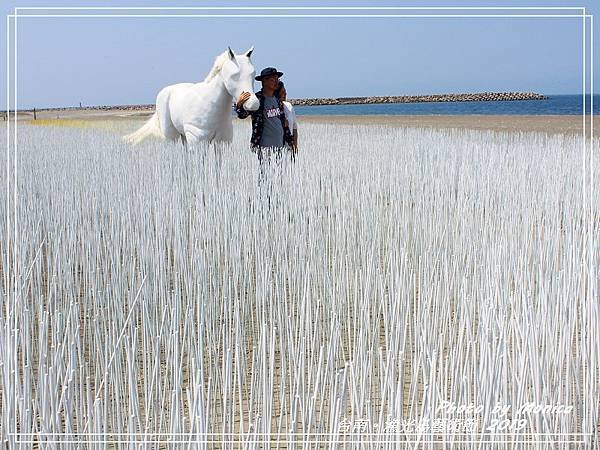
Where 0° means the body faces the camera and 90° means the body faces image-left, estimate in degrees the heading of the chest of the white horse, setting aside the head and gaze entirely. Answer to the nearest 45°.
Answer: approximately 315°
